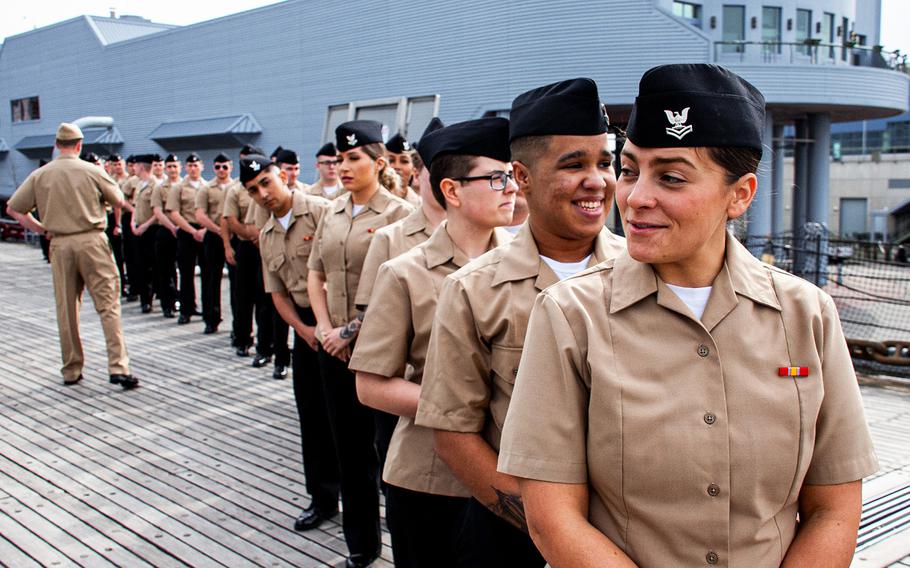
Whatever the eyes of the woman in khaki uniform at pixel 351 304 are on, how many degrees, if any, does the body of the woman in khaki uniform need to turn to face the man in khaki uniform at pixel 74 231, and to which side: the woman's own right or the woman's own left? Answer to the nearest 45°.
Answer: approximately 90° to the woman's own right

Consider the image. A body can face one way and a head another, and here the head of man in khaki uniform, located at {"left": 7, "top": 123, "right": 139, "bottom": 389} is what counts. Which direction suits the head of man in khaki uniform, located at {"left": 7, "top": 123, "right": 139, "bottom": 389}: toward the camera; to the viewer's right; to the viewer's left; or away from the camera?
away from the camera

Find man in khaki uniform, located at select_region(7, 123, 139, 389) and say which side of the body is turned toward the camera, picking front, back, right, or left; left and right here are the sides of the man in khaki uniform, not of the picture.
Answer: back

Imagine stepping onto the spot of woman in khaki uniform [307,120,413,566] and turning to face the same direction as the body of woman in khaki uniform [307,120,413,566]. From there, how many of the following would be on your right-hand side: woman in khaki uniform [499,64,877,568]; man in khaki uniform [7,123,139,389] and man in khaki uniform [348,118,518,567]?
1

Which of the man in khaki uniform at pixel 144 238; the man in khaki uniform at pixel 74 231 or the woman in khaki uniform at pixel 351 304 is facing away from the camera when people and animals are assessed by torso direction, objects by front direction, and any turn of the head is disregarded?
the man in khaki uniform at pixel 74 231

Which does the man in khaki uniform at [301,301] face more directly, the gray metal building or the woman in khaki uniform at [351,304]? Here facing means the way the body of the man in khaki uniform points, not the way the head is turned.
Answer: the woman in khaki uniform

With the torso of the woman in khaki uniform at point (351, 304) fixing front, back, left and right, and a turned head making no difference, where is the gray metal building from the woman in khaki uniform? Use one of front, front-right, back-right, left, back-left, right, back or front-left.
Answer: back-right

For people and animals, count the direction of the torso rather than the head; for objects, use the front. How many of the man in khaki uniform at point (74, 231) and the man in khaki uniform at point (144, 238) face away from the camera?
1

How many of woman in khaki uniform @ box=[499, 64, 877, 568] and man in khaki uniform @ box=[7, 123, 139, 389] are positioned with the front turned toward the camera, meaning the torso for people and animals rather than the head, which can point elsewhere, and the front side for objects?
1

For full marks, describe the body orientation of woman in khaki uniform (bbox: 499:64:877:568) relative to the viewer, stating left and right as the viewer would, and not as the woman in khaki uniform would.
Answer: facing the viewer
